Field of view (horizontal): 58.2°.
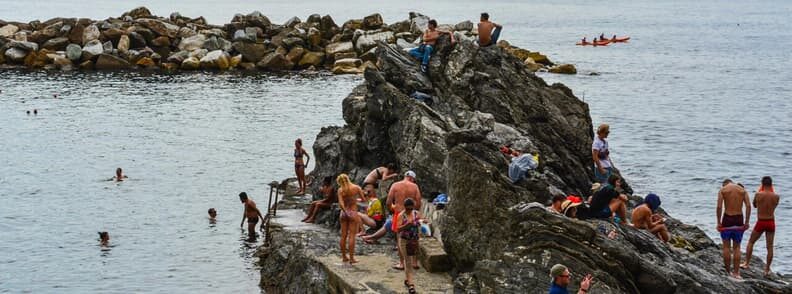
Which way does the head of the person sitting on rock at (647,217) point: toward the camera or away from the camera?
away from the camera

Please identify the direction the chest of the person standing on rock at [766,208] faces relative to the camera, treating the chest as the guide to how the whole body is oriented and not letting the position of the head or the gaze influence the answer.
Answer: away from the camera

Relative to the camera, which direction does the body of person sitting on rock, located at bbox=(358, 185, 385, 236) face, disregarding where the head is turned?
to the viewer's left

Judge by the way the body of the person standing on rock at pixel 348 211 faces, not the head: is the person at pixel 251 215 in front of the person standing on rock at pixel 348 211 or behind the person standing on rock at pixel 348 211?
in front

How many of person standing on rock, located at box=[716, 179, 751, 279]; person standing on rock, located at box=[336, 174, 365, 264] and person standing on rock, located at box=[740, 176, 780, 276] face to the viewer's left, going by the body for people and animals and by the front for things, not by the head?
0

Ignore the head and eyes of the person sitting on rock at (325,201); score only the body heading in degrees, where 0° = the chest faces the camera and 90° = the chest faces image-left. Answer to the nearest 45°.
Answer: approximately 90°

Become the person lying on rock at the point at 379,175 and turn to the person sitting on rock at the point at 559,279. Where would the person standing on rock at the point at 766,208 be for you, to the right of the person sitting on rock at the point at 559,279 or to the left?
left

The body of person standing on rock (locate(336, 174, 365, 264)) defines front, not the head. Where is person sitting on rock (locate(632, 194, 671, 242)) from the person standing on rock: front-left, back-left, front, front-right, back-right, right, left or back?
right

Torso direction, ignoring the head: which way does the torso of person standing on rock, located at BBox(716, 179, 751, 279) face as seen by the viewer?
away from the camera

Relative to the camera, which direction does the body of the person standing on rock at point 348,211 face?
away from the camera
